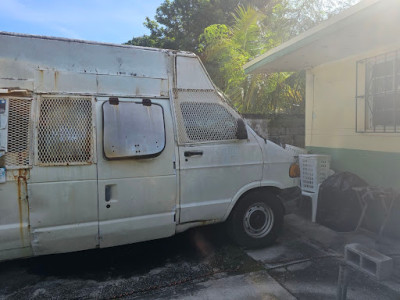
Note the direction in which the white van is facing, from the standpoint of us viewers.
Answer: facing to the right of the viewer

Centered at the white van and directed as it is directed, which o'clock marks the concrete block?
The concrete block is roughly at 1 o'clock from the white van.

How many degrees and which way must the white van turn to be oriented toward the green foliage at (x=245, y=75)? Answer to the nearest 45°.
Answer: approximately 45° to its left
